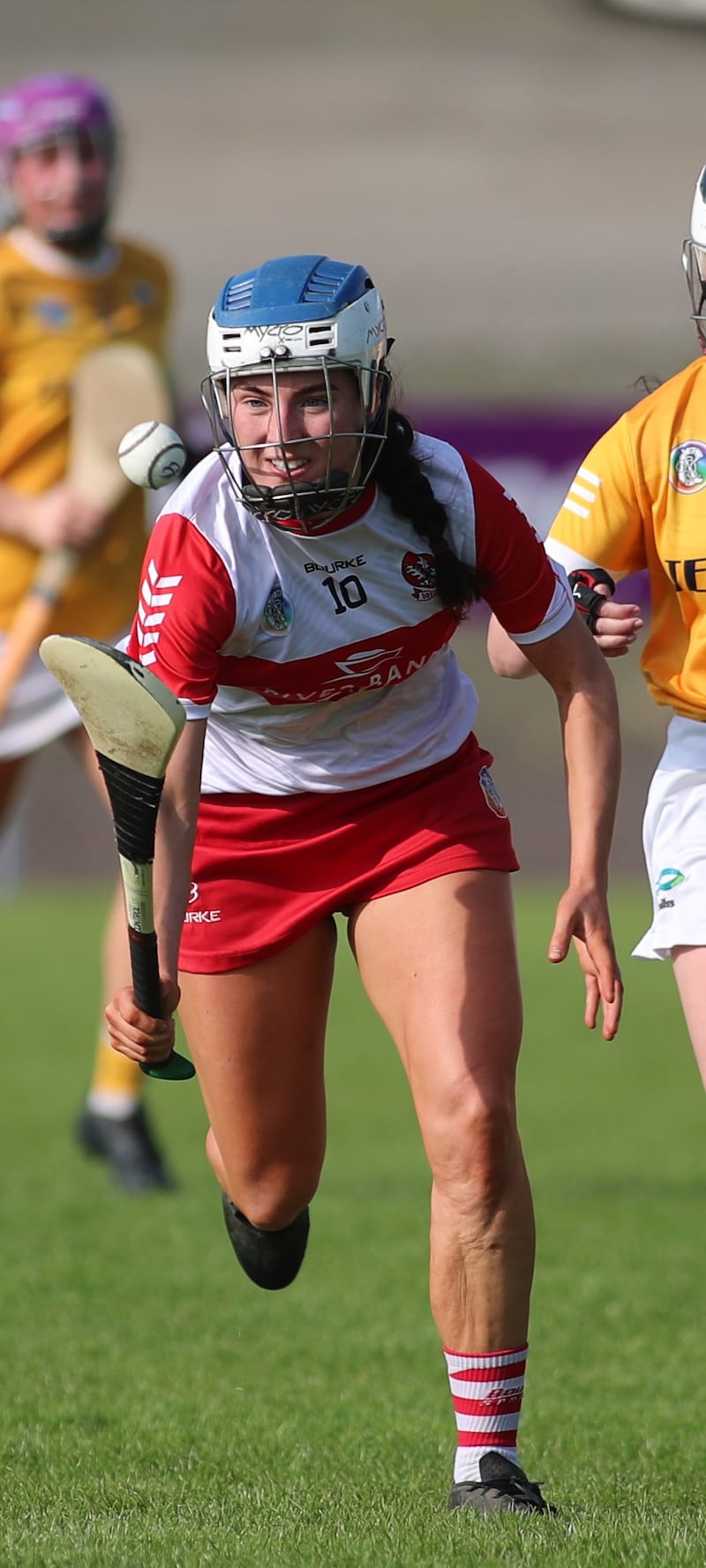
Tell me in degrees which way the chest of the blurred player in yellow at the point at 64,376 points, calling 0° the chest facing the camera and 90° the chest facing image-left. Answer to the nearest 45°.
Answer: approximately 0°

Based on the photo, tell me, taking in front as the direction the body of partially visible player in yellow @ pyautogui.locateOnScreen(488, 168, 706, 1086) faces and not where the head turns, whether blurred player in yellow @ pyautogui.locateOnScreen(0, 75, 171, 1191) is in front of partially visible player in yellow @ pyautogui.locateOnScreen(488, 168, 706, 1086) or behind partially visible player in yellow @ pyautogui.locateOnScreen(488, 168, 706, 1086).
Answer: behind

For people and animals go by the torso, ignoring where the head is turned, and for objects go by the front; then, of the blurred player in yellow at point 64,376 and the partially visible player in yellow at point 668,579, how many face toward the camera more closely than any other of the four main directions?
2

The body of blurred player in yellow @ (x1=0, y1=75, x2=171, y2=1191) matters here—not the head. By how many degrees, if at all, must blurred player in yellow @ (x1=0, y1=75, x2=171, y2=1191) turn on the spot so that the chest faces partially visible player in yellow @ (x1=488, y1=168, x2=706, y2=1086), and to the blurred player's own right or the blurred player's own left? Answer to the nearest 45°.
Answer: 0° — they already face them

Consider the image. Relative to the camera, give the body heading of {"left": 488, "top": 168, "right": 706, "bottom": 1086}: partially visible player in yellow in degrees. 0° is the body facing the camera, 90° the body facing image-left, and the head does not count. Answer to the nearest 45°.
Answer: approximately 0°
